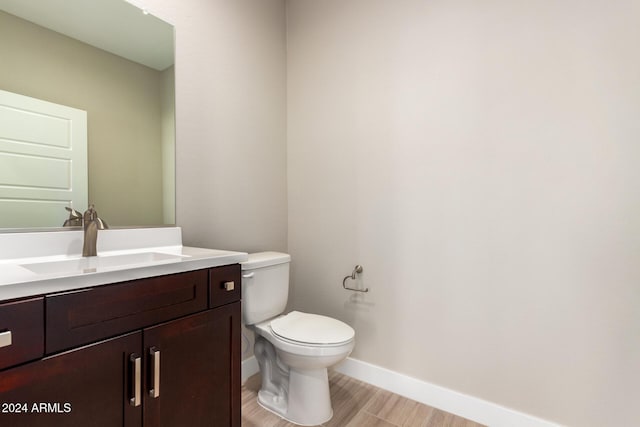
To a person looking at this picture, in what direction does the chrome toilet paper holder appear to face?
facing the viewer and to the left of the viewer

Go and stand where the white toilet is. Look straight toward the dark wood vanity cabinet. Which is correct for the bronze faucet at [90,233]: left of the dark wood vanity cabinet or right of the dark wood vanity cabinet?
right

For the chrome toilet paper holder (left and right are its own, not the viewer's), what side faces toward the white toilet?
front

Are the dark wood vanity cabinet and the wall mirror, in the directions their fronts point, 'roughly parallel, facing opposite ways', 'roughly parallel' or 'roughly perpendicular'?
roughly parallel

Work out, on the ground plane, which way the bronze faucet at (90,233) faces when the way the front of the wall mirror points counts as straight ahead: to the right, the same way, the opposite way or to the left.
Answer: the same way

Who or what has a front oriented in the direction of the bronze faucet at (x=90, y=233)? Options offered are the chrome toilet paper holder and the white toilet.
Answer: the chrome toilet paper holder

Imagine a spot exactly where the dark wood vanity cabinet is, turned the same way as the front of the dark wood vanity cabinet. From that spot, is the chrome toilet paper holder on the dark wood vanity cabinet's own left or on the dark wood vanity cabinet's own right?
on the dark wood vanity cabinet's own left

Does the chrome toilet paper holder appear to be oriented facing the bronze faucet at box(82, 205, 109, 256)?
yes

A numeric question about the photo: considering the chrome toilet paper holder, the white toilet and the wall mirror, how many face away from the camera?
0

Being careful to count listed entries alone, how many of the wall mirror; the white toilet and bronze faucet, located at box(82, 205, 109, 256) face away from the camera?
0

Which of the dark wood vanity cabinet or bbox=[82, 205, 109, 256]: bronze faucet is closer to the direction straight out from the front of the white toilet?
the dark wood vanity cabinet

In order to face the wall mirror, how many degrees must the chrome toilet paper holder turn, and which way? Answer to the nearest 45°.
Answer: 0° — it already faces it

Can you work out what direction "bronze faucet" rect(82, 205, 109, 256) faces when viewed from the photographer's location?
facing the viewer and to the right of the viewer

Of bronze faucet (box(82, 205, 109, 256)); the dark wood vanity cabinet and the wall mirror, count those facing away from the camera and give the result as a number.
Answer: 0
